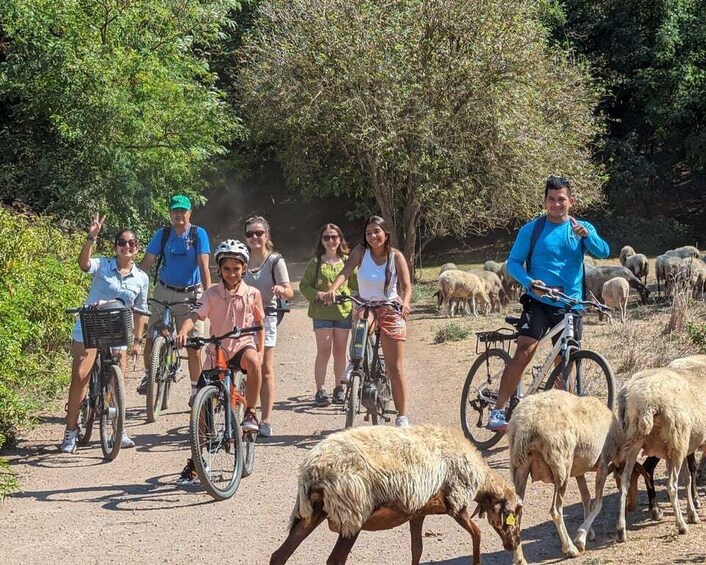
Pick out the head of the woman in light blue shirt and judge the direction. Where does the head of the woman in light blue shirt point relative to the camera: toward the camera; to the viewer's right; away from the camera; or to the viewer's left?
toward the camera

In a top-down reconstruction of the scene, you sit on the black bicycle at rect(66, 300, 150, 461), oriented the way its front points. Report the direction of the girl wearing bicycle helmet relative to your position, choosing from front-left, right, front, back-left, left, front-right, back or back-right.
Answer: front-left

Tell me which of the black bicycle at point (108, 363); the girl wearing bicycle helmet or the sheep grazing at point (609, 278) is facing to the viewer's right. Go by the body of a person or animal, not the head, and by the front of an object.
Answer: the sheep grazing

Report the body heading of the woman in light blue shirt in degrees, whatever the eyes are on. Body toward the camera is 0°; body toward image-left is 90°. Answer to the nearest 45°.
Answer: approximately 0°

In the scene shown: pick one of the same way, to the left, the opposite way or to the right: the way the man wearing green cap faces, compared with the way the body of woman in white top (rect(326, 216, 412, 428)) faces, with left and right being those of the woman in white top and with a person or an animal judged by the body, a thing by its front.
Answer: the same way

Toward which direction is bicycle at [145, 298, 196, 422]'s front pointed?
toward the camera

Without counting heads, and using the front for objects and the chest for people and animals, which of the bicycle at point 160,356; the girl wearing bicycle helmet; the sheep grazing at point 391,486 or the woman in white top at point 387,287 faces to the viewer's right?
the sheep grazing

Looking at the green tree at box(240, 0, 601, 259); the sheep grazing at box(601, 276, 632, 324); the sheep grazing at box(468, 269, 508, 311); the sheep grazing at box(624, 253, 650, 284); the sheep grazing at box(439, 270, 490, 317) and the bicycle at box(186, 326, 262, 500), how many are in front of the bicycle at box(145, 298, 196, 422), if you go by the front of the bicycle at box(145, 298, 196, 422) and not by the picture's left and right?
1

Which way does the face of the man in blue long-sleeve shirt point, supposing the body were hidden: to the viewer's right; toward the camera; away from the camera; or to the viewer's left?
toward the camera

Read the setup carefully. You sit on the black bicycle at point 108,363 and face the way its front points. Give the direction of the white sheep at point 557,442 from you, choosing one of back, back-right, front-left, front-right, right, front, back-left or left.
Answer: front-left

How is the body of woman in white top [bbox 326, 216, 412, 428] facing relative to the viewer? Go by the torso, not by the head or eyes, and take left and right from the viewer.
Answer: facing the viewer

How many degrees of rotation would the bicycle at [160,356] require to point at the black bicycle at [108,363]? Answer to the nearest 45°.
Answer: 0° — it already faces it

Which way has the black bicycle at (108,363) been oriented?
toward the camera

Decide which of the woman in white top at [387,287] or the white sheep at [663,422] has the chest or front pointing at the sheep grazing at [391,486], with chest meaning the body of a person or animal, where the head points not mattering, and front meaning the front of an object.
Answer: the woman in white top

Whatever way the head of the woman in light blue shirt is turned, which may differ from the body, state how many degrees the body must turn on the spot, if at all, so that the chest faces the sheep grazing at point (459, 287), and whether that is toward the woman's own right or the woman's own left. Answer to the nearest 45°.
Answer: approximately 135° to the woman's own left
